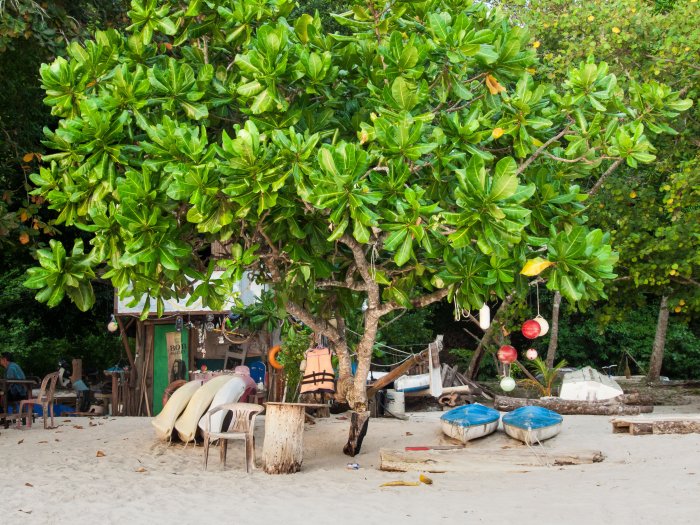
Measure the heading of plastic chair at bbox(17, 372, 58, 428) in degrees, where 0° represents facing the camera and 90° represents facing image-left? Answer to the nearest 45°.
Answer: approximately 90°

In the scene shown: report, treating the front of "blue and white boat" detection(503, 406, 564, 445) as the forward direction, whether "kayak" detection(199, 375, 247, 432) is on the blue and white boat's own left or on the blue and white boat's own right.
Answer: on the blue and white boat's own right

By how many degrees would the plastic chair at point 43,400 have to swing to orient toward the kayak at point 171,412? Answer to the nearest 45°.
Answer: approximately 135° to its left

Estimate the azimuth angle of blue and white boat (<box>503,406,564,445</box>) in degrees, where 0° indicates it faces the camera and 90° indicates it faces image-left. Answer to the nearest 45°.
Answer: approximately 0°

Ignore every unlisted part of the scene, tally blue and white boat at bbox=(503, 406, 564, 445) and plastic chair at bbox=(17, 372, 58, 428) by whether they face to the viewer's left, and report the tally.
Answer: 1

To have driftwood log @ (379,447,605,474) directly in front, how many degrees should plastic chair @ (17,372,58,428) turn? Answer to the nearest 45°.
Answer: approximately 135° to its left

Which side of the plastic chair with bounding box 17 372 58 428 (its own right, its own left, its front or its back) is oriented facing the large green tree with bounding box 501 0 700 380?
back

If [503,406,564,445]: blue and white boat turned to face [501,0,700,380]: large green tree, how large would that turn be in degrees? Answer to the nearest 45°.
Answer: approximately 135° to its left

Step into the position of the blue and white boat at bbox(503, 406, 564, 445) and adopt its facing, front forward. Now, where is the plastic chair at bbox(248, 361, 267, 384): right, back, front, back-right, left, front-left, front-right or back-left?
back-right
